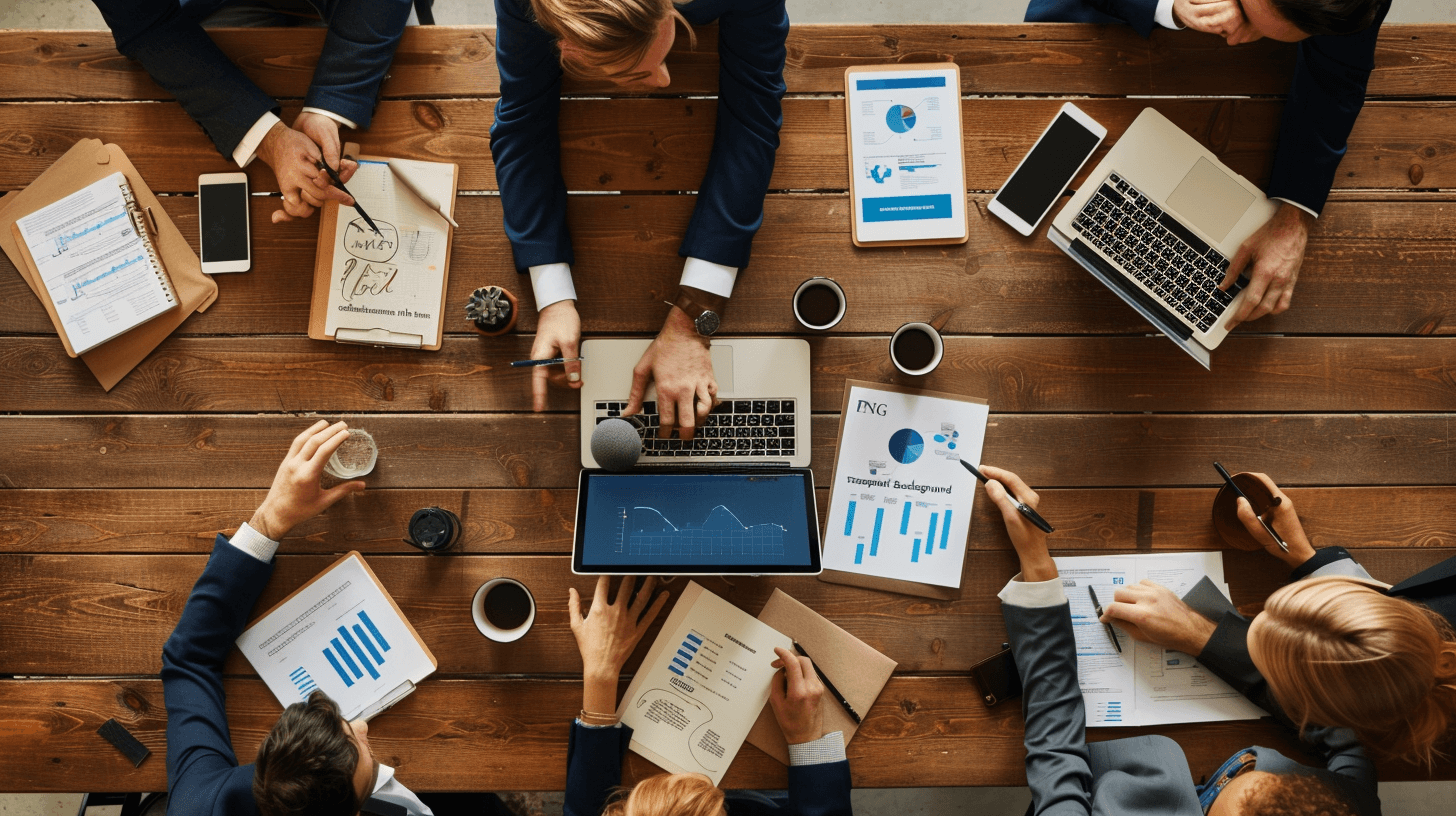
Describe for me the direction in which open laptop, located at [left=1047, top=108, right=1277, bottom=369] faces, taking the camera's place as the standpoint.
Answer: facing away from the viewer and to the right of the viewer

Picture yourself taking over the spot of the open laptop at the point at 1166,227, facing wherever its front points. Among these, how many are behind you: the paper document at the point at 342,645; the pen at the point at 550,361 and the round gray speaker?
3

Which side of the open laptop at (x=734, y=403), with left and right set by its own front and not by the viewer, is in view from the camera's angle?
back
